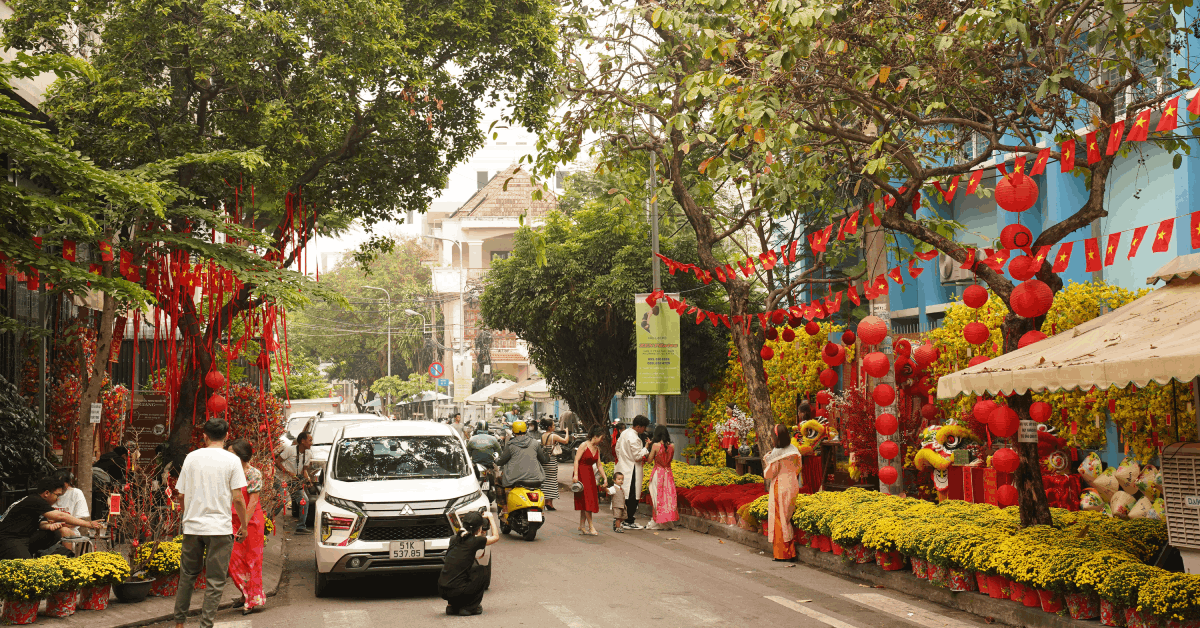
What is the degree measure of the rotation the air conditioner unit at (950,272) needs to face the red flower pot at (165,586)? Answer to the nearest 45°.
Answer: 0° — it already faces it

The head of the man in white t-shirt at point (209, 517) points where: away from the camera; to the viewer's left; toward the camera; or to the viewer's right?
away from the camera

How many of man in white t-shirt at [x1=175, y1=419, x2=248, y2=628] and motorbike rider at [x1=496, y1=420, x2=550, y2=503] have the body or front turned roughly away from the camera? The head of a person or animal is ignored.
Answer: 2

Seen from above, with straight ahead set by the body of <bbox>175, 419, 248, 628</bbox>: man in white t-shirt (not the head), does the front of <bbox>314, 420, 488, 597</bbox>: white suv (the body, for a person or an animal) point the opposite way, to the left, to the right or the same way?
the opposite way

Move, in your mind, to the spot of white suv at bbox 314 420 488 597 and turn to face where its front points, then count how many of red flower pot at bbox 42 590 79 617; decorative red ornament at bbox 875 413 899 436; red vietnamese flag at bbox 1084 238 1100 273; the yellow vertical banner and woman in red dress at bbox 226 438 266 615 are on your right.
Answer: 2

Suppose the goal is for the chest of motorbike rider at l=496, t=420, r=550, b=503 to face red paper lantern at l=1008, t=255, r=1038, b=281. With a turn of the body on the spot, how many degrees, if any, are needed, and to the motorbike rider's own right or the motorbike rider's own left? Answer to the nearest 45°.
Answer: approximately 135° to the motorbike rider's own right

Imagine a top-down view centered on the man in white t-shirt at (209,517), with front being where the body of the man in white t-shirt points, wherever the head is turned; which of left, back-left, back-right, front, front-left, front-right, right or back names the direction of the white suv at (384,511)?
front-right

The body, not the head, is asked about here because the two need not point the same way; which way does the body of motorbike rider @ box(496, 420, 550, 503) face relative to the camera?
away from the camera

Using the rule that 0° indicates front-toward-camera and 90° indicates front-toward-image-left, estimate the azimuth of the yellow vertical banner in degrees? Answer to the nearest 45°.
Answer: approximately 0°

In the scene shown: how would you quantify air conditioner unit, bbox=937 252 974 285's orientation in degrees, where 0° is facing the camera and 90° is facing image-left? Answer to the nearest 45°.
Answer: approximately 45°

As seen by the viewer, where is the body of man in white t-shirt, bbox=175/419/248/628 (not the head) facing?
away from the camera

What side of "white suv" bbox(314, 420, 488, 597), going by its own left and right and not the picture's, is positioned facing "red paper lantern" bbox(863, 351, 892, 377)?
left

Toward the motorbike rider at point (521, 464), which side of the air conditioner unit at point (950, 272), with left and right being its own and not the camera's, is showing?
front
